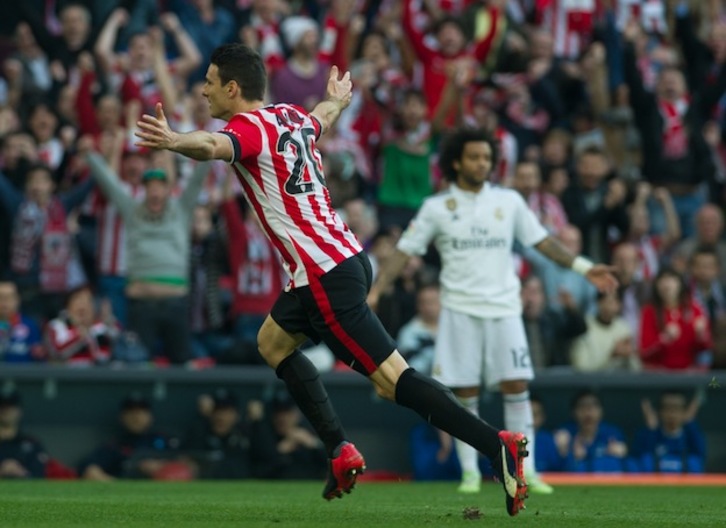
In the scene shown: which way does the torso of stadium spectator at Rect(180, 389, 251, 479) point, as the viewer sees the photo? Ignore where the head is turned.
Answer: toward the camera

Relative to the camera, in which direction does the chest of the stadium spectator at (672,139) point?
toward the camera

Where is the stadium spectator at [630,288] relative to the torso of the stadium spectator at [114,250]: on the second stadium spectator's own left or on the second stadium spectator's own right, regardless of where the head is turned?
on the second stadium spectator's own left

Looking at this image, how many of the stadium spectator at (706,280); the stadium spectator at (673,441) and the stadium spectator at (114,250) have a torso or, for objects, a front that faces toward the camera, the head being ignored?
3

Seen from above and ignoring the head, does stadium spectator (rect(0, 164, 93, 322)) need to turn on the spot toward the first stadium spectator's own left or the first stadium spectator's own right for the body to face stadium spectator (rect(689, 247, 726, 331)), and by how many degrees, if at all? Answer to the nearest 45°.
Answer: approximately 90° to the first stadium spectator's own left

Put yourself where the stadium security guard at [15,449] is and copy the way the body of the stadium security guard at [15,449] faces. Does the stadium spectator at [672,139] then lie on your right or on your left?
on your left

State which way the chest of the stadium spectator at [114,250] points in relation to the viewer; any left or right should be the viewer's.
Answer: facing the viewer
